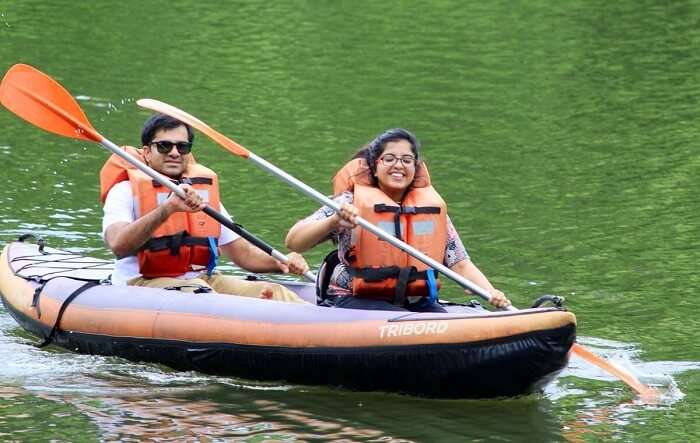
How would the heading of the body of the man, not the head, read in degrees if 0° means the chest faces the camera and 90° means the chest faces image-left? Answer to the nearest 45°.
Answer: approximately 315°

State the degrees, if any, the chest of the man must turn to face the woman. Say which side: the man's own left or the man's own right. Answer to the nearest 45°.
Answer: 0° — they already face them

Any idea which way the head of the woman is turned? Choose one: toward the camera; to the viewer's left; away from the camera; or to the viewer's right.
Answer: toward the camera

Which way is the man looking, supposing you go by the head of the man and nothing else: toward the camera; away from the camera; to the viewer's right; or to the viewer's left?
toward the camera
